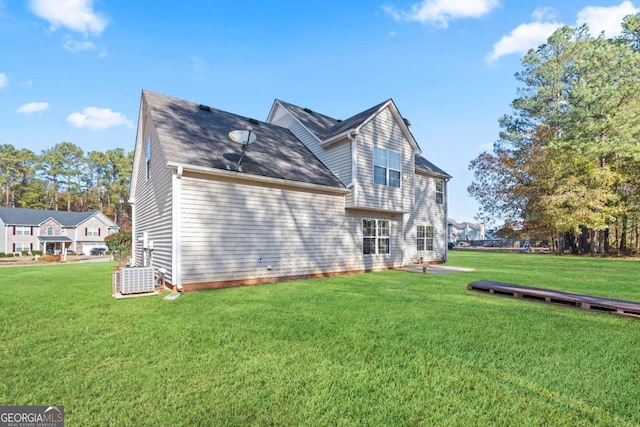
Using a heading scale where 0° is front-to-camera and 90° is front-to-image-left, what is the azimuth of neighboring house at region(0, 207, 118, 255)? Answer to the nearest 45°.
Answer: approximately 0°

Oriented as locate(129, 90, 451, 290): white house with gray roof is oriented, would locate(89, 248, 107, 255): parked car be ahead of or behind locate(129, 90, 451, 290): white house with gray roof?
ahead

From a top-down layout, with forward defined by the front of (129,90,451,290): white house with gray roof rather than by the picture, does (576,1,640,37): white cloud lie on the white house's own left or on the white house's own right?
on the white house's own right

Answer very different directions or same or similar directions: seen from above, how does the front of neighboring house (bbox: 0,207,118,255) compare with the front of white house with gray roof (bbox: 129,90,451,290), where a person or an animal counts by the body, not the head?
very different directions

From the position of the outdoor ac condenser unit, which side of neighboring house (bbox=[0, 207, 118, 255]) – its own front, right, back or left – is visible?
front

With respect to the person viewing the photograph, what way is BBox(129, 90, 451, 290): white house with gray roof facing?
facing away from the viewer and to the left of the viewer

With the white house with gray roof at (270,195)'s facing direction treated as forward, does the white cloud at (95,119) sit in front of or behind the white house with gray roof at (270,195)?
in front

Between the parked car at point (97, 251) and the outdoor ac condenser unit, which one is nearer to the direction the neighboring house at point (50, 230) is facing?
the outdoor ac condenser unit

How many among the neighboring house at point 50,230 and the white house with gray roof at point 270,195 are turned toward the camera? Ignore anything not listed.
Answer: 1
